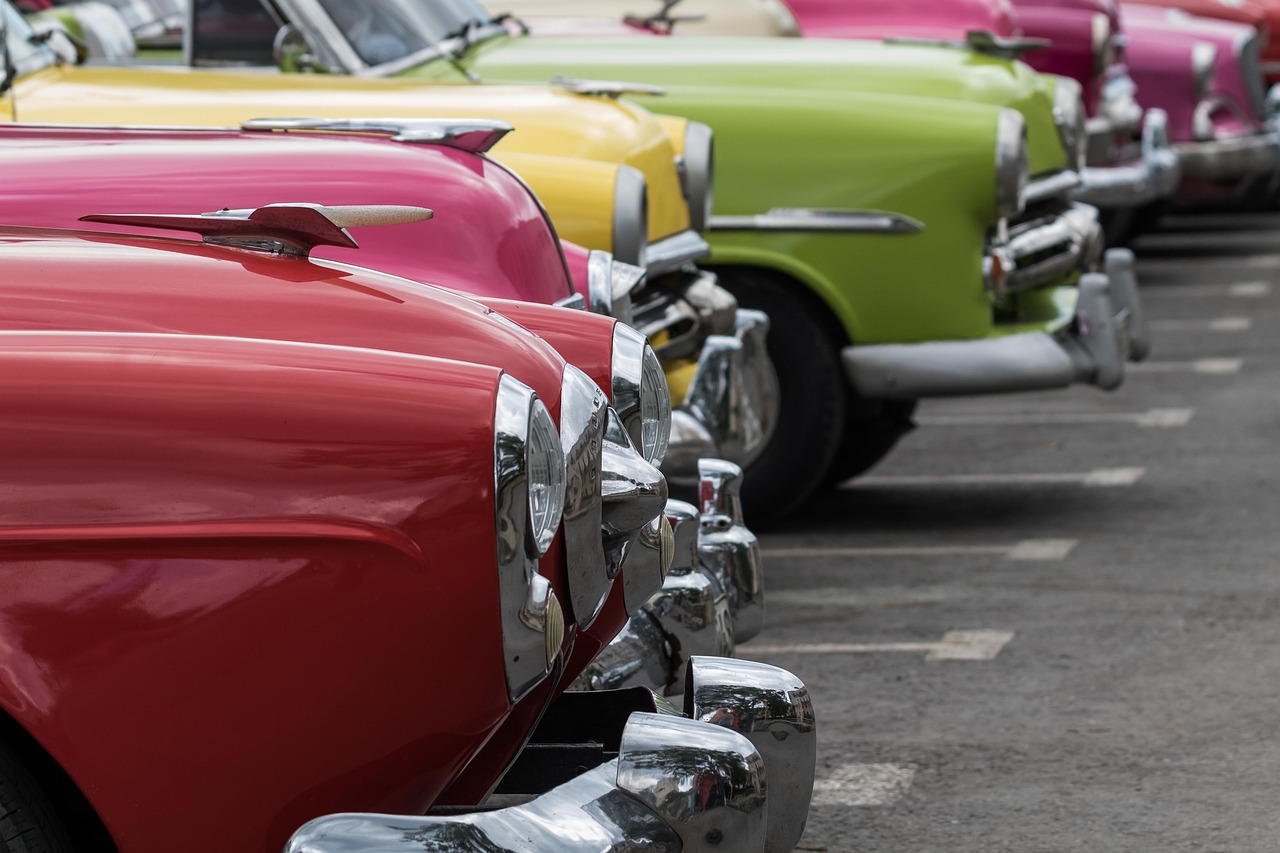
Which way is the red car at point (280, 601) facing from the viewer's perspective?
to the viewer's right
